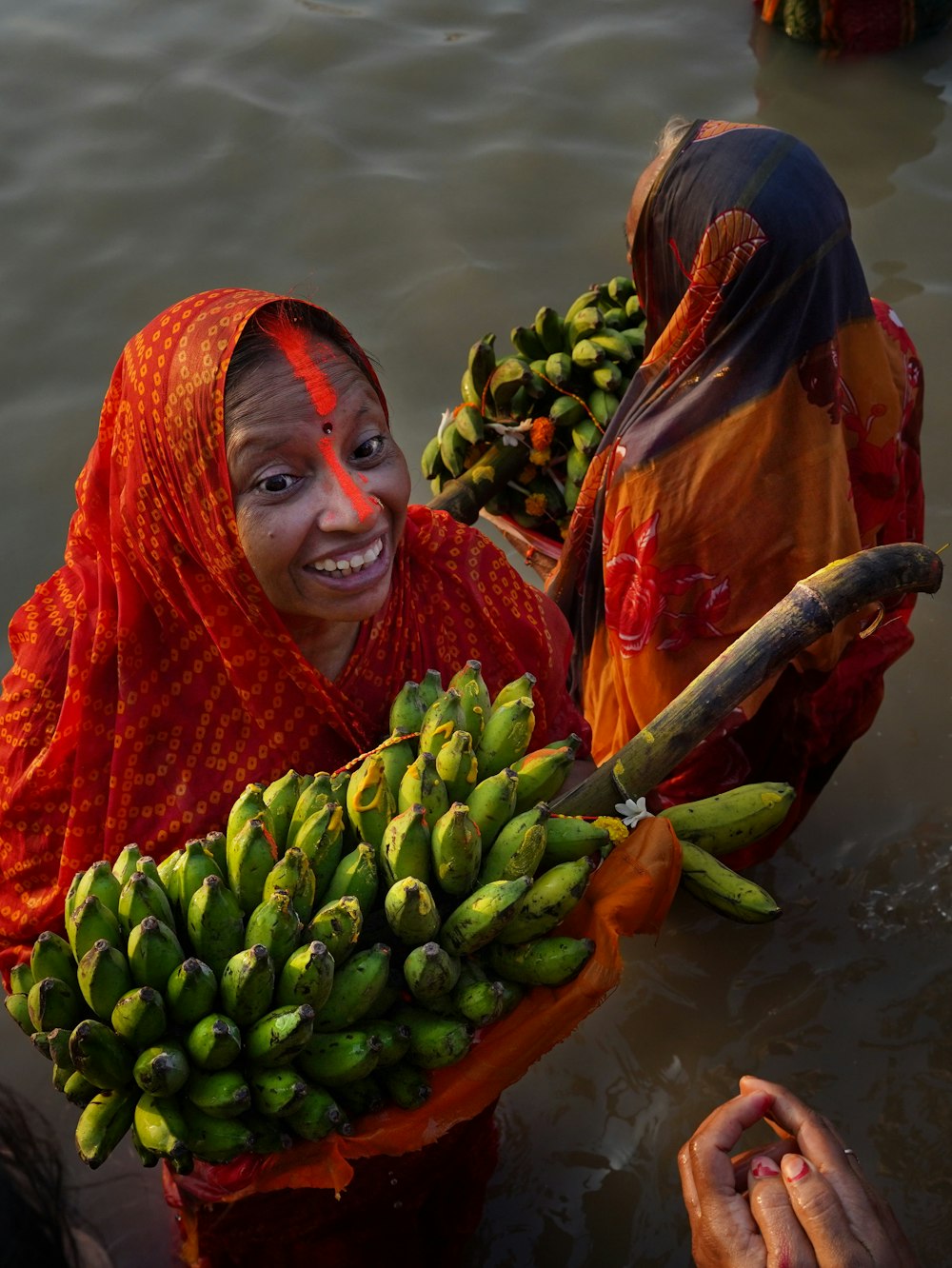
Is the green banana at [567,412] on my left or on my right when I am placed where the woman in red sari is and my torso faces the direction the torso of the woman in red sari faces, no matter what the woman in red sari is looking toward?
on my left

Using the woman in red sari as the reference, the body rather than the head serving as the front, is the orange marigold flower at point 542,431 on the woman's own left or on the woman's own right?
on the woman's own left

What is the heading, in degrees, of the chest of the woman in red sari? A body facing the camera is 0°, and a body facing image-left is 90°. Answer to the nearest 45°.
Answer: approximately 315°

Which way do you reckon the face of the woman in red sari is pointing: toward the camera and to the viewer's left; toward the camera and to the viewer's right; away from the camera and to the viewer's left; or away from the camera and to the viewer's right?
toward the camera and to the viewer's right
